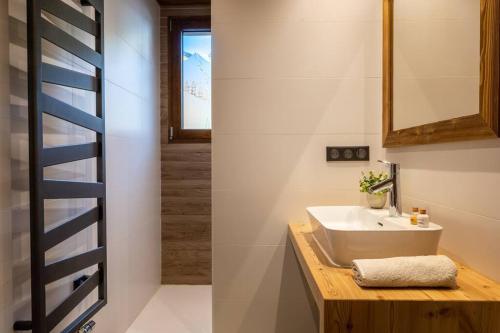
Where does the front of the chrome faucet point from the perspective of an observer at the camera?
facing to the left of the viewer

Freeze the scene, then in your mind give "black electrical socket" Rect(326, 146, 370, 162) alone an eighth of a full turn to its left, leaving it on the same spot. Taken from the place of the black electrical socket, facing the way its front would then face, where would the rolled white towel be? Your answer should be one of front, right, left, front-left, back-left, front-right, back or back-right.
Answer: front-right

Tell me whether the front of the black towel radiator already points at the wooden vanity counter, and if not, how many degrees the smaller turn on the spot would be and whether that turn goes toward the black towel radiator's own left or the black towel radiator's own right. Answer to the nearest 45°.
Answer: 0° — it already faces it

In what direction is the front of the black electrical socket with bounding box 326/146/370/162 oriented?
toward the camera

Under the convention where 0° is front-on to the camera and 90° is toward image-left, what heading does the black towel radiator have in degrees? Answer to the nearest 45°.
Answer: approximately 315°

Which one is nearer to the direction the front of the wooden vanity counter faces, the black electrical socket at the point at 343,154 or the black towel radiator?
the black towel radiator

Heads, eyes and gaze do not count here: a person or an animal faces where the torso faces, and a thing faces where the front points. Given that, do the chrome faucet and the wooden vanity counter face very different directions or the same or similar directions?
same or similar directions

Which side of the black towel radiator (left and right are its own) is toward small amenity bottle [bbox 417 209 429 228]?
front

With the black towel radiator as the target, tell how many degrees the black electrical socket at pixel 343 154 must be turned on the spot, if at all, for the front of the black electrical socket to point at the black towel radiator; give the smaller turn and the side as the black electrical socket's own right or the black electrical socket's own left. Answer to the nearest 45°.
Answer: approximately 45° to the black electrical socket's own right
